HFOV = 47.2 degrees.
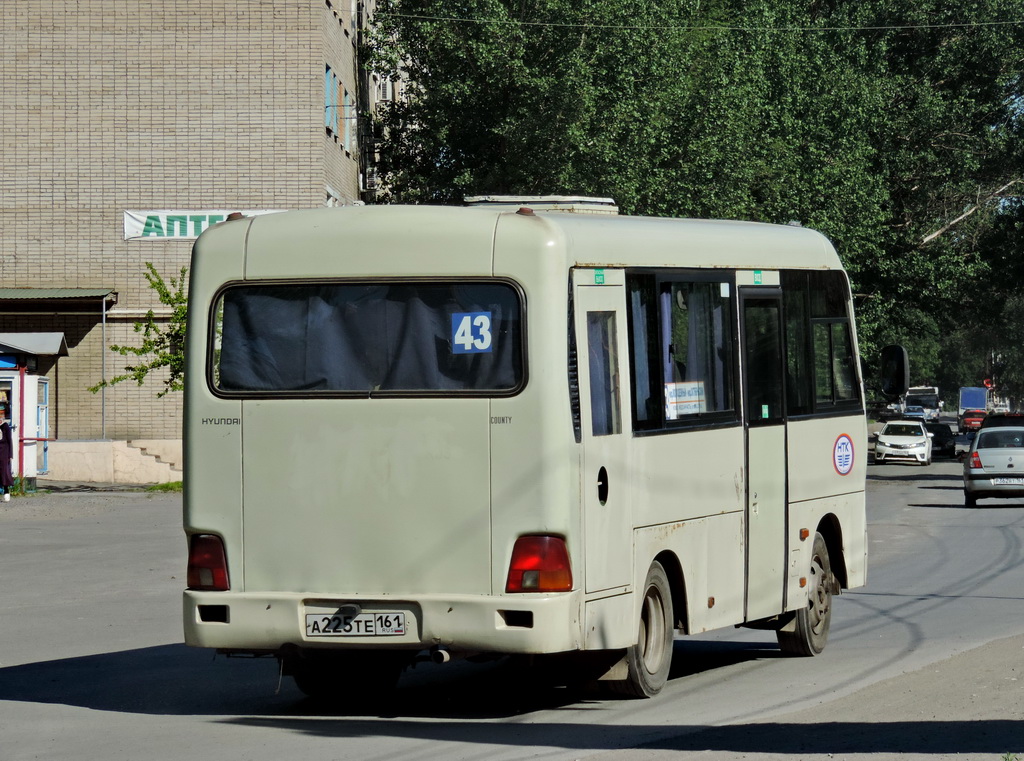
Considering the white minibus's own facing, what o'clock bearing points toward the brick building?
The brick building is roughly at 10 o'clock from the white minibus.

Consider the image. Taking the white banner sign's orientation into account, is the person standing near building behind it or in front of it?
in front

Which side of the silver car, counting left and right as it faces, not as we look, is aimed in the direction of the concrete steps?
left

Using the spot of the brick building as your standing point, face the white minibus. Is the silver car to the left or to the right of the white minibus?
left

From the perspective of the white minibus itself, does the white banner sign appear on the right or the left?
on its left

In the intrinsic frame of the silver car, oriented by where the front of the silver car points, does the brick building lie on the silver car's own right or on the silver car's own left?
on the silver car's own left

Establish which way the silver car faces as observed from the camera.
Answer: facing away from the viewer

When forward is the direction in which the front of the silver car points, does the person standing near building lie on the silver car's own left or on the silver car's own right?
on the silver car's own left

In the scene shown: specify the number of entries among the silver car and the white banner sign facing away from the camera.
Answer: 1

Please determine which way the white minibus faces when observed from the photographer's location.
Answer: facing away from the viewer and to the right of the viewer

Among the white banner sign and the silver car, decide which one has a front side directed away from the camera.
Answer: the silver car
